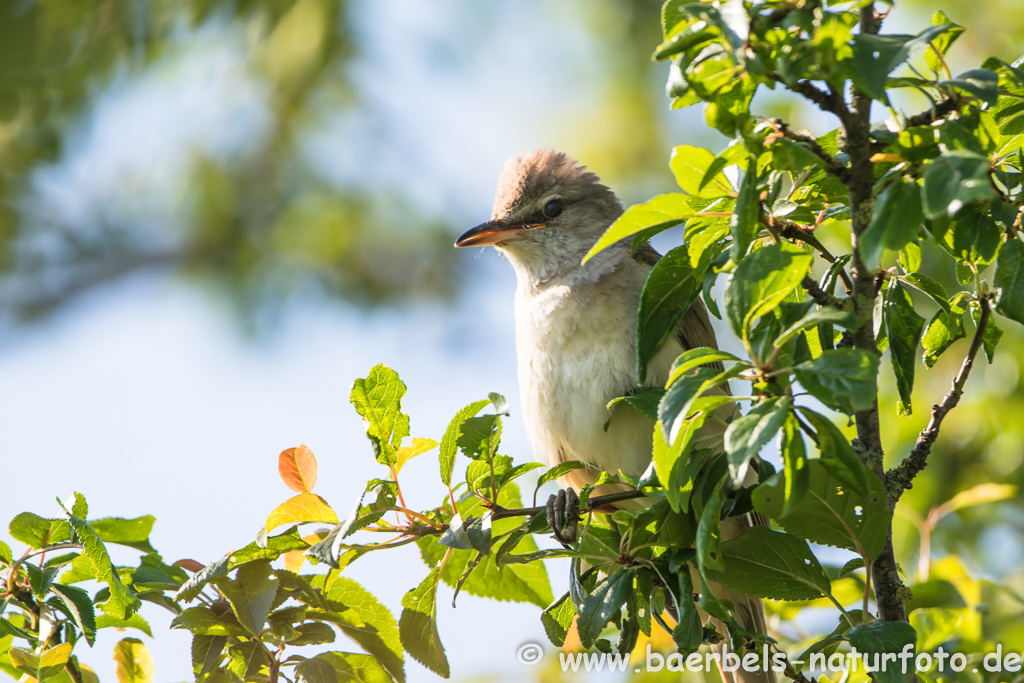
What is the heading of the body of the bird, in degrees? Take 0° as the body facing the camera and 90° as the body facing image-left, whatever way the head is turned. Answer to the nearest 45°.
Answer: approximately 45°
